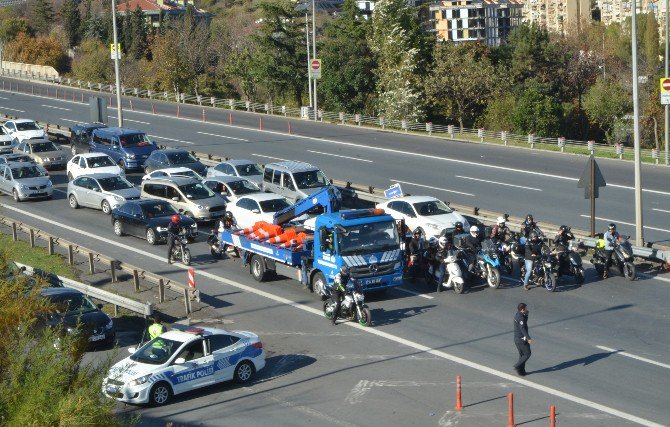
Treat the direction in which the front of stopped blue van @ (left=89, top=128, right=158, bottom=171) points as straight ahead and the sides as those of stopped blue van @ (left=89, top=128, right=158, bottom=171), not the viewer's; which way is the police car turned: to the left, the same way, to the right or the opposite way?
to the right

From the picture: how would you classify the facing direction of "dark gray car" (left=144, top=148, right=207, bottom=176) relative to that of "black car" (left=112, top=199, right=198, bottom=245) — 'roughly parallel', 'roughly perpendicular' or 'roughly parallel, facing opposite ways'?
roughly parallel

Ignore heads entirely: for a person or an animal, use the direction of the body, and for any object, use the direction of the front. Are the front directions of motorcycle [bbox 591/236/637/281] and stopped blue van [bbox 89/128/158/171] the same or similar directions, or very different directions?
same or similar directions

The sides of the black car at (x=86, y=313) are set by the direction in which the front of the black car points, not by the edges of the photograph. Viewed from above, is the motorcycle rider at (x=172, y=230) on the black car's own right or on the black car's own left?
on the black car's own left

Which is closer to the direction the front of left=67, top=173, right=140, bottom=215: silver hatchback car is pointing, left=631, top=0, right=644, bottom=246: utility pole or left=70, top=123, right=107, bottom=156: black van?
the utility pole

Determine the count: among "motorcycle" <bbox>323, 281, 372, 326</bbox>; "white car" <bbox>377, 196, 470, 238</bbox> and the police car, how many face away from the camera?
0

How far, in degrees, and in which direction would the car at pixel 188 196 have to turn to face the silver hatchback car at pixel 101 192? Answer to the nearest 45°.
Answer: approximately 180°

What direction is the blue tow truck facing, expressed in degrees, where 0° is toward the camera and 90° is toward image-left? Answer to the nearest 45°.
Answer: approximately 315°

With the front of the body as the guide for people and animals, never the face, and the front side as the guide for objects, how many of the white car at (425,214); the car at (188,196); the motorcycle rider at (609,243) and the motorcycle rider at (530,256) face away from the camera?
0

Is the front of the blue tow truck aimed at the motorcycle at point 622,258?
no

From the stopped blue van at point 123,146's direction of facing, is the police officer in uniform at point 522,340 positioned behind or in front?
in front

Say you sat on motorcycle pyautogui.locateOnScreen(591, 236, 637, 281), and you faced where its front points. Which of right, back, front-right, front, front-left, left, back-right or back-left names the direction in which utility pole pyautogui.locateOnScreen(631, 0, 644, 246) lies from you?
back-left

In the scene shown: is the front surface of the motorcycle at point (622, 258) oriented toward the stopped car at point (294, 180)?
no

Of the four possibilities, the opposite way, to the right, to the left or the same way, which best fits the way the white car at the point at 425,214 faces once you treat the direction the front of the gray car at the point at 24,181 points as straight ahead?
the same way

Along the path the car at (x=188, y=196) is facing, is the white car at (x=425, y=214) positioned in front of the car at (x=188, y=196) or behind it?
in front

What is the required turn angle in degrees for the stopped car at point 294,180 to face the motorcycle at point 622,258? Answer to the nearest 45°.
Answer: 0° — it already faces it

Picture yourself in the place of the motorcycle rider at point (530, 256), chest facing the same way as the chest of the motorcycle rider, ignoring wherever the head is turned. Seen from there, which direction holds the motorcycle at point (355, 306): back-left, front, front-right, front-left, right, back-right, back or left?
right

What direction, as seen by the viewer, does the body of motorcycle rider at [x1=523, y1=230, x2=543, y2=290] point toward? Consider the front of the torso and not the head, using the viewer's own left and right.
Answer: facing the viewer and to the right of the viewer

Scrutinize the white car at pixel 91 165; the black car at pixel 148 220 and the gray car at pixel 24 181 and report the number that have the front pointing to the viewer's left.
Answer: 0

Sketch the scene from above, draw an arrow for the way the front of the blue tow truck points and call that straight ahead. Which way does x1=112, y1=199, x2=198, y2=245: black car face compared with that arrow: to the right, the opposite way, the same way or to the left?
the same way

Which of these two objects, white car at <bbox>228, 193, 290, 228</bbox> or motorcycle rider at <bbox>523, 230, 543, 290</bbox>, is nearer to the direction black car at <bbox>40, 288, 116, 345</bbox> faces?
the motorcycle rider
